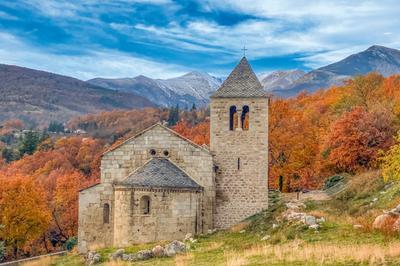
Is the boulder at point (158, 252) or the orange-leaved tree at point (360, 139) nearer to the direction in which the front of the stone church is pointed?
the orange-leaved tree

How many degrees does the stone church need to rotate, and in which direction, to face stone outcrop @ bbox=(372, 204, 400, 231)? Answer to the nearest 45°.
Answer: approximately 90° to its right

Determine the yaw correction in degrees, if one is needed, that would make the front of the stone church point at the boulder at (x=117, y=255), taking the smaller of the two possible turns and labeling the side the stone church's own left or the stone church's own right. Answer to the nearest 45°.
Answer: approximately 135° to the stone church's own left

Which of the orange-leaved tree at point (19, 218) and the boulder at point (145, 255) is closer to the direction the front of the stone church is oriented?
the orange-leaved tree

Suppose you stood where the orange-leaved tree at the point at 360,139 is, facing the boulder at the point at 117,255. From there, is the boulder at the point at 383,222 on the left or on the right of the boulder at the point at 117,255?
left

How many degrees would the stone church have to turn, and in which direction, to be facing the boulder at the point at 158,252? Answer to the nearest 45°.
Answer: approximately 180°

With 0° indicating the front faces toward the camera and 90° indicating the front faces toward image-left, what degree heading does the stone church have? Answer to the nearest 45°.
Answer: approximately 180°
